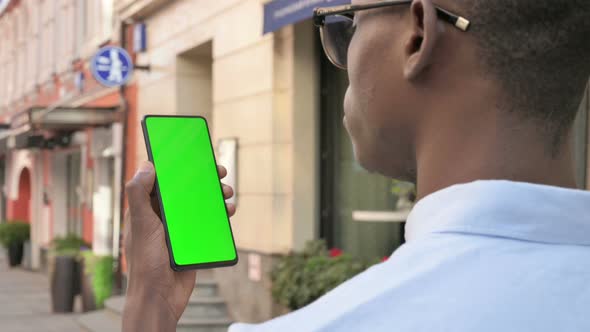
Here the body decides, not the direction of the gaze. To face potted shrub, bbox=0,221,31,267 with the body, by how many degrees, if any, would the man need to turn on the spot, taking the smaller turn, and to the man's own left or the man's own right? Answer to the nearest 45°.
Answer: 0° — they already face it

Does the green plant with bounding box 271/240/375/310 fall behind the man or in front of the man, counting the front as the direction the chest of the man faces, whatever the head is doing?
in front

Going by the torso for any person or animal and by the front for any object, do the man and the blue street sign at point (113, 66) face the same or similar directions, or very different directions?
very different directions

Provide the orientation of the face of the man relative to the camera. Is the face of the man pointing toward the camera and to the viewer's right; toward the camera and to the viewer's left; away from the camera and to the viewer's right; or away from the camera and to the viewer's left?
away from the camera and to the viewer's left

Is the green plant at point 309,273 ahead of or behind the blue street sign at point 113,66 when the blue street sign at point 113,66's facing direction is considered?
ahead

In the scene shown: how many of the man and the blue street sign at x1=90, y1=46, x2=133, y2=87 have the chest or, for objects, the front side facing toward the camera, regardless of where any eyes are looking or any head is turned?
1

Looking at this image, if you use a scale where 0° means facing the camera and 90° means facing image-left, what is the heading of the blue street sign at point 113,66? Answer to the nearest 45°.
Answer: approximately 0°

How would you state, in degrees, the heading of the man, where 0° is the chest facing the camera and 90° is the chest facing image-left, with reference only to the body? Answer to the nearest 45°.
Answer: approximately 135°

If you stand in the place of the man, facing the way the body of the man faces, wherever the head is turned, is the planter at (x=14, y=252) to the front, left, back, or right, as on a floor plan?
front

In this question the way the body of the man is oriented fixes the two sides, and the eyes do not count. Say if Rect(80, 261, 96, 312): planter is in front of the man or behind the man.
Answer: in front

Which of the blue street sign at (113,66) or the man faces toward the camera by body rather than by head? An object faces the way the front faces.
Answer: the blue street sign
